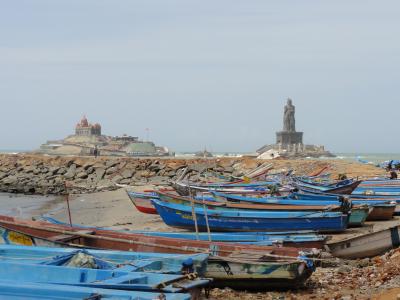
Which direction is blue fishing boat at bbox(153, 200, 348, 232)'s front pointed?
to the viewer's left

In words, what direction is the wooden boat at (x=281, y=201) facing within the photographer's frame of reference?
facing to the left of the viewer

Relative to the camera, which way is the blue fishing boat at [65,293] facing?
to the viewer's left

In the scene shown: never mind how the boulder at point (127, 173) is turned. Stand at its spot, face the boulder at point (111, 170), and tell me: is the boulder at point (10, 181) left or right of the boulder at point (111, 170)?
left

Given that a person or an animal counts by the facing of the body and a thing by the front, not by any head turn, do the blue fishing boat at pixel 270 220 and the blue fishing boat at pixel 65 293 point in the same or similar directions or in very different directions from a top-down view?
same or similar directions

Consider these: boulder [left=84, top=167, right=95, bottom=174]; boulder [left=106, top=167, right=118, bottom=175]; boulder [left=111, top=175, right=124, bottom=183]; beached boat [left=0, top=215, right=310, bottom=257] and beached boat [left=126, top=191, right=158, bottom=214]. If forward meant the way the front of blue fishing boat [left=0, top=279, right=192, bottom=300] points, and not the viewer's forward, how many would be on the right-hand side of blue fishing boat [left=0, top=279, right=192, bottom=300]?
5

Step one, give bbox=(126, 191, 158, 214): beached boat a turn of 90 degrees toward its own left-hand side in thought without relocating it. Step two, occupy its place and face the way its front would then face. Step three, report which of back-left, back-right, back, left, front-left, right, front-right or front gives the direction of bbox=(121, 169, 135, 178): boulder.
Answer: back

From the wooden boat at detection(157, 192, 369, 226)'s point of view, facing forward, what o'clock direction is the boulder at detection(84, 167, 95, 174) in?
The boulder is roughly at 2 o'clock from the wooden boat.

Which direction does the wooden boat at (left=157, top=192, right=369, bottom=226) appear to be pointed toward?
to the viewer's left

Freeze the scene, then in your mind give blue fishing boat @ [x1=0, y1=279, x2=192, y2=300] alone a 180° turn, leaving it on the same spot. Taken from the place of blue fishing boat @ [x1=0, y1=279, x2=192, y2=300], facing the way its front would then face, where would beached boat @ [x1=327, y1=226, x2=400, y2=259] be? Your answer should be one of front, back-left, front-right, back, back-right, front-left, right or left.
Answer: front-left
